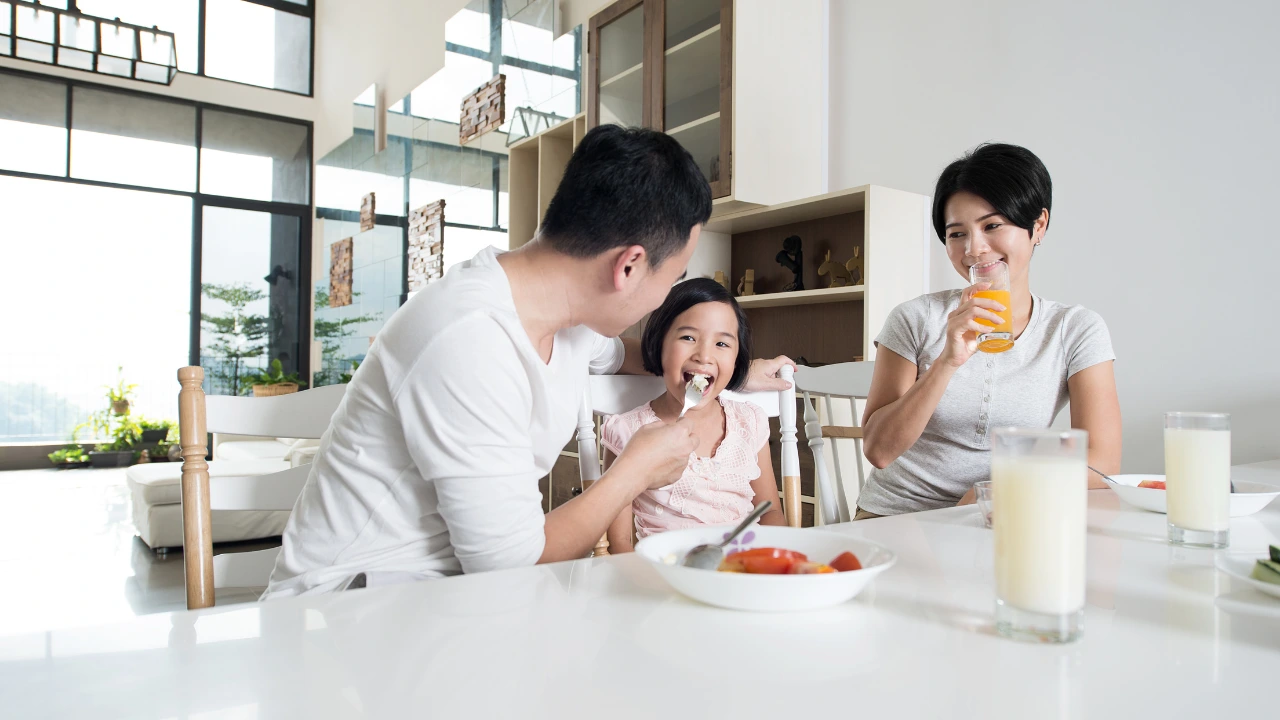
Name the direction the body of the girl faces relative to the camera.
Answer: toward the camera

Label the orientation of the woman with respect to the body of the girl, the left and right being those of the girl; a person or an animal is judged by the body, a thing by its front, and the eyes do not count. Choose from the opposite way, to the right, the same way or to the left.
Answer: the same way

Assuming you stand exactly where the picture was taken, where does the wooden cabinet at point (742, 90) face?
facing the viewer and to the left of the viewer

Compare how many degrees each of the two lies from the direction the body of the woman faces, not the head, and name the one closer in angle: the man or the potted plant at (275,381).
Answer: the man

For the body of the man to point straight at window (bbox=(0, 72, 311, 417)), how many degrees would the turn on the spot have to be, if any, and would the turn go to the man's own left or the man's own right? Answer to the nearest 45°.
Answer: approximately 135° to the man's own left

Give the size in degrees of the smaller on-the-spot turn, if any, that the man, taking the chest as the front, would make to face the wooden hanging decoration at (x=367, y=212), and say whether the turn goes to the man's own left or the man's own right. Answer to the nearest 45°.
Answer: approximately 90° to the man's own left

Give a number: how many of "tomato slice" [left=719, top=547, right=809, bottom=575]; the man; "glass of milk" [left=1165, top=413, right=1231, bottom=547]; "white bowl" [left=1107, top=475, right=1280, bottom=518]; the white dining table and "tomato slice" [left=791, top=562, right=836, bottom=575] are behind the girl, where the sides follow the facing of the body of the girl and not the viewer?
0

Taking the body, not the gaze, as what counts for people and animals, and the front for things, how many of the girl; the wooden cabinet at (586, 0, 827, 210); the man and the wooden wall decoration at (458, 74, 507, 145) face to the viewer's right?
1

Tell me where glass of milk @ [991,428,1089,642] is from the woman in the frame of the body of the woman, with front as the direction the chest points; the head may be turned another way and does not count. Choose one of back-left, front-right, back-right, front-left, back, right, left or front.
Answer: front

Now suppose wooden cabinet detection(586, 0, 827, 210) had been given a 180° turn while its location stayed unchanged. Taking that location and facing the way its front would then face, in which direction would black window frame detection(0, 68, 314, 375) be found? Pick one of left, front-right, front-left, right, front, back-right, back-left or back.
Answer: left

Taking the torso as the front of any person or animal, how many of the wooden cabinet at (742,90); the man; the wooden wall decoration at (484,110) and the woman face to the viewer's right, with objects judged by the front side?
1

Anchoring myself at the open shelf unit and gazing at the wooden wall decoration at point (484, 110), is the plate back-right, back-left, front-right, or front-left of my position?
back-left

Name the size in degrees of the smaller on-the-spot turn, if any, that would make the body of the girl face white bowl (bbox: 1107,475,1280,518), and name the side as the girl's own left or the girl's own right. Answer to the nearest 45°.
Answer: approximately 45° to the girl's own left

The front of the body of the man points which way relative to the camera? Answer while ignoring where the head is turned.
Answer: to the viewer's right

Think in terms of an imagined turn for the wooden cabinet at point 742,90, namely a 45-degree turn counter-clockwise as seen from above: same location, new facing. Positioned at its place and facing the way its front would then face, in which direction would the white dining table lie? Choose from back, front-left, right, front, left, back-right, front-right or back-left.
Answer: front

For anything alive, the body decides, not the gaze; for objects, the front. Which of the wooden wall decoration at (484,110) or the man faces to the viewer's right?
the man

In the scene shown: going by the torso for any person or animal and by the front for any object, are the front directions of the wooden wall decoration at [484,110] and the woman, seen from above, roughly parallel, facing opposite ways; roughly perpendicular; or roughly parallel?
roughly parallel

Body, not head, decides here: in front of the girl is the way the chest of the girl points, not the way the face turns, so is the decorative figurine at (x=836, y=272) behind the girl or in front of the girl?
behind

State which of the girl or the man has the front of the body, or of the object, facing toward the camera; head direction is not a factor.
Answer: the girl

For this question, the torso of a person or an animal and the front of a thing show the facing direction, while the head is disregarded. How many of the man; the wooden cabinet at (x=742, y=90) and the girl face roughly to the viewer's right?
1

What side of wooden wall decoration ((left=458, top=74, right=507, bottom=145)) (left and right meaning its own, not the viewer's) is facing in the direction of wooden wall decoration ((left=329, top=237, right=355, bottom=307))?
right

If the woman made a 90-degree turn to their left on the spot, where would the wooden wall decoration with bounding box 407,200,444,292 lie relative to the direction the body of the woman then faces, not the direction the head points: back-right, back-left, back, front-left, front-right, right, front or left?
back-left

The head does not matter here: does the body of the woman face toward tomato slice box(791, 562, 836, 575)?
yes

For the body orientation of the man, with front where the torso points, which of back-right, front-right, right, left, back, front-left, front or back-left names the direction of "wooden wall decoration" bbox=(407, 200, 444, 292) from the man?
left
